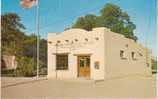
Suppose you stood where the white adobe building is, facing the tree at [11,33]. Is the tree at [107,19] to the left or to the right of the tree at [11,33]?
right

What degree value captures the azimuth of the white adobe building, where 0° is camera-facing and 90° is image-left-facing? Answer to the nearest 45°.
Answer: approximately 45°

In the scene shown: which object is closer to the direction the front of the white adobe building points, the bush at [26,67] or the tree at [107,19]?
the bush

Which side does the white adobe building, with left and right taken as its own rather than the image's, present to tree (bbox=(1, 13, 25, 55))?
right

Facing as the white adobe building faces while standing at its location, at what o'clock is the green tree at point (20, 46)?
The green tree is roughly at 3 o'clock from the white adobe building.

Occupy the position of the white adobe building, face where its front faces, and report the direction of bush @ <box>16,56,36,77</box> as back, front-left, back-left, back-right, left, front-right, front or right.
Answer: right
